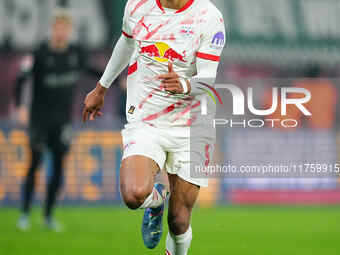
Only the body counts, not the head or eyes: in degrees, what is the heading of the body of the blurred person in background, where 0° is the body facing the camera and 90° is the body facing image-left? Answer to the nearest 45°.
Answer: approximately 0°

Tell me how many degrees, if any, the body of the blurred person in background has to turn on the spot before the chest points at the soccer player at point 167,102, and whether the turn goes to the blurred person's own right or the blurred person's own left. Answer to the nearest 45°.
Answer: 0° — they already face them
